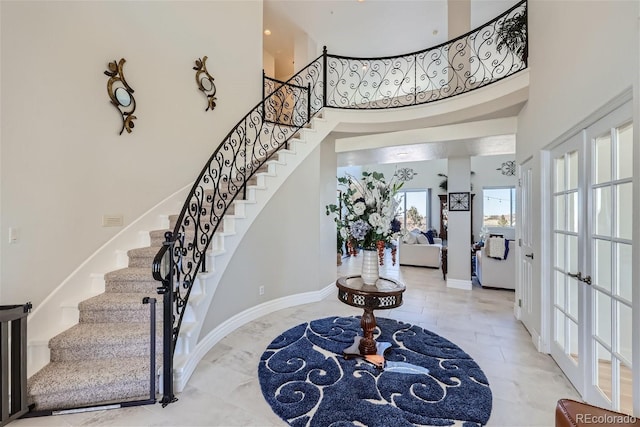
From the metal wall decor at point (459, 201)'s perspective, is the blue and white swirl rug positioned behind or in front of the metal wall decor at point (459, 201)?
in front

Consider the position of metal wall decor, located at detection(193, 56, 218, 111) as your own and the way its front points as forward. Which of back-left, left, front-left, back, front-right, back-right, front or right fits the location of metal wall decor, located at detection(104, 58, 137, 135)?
right

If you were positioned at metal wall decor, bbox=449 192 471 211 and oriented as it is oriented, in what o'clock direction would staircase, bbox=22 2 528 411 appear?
The staircase is roughly at 1 o'clock from the metal wall decor.

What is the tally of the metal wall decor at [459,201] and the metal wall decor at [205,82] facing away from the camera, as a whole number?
0

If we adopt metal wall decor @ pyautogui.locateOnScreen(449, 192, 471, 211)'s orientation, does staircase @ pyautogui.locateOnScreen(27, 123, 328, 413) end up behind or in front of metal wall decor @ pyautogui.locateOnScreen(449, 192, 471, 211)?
in front

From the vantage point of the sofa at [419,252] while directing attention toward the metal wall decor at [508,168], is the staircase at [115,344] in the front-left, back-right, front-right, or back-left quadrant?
back-right

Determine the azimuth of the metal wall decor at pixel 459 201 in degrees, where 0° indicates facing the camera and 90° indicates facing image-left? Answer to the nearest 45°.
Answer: approximately 0°
